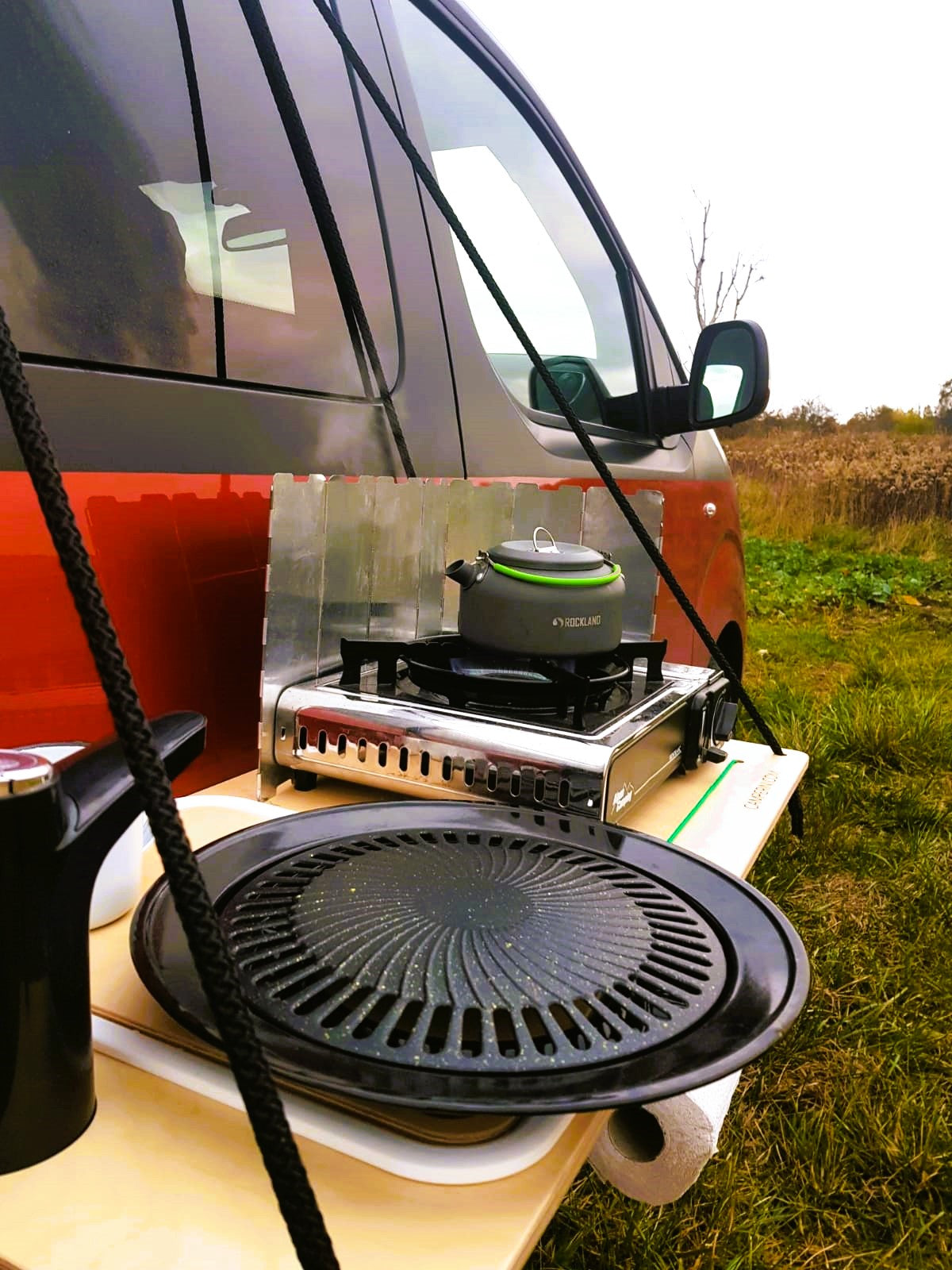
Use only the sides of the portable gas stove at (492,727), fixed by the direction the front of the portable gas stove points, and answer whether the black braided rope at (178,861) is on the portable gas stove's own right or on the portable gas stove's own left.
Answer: on the portable gas stove's own right

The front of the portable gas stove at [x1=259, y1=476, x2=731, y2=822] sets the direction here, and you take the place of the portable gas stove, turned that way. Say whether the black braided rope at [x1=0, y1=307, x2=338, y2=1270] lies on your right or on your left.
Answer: on your right

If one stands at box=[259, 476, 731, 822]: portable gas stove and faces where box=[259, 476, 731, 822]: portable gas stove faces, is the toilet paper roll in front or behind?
in front
